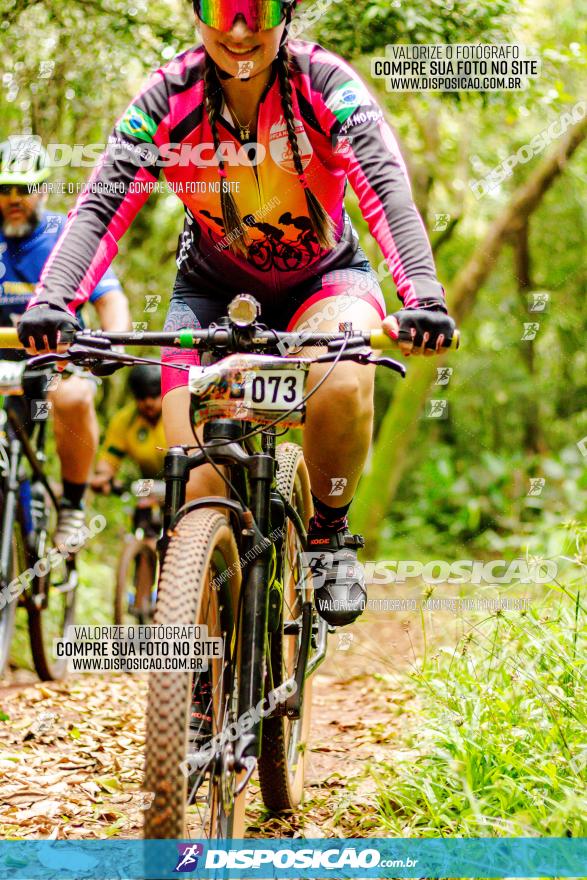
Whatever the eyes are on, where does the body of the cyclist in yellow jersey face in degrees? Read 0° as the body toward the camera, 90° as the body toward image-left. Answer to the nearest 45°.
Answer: approximately 0°

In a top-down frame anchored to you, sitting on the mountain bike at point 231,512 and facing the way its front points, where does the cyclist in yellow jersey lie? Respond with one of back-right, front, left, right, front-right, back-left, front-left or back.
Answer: back

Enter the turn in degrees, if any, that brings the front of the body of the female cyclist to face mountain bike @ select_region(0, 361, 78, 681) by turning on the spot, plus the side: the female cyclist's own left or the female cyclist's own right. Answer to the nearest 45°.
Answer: approximately 135° to the female cyclist's own right

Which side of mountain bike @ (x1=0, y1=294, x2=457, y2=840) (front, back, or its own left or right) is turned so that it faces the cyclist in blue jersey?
back

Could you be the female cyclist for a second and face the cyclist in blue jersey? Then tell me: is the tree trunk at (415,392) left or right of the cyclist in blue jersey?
right

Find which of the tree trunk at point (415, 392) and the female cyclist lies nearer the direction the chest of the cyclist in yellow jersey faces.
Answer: the female cyclist

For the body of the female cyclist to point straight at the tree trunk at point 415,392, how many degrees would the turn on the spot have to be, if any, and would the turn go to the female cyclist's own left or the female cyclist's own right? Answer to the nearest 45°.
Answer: approximately 180°

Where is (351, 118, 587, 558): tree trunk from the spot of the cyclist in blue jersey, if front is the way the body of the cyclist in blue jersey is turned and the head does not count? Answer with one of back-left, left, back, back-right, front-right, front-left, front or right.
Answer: back-left
